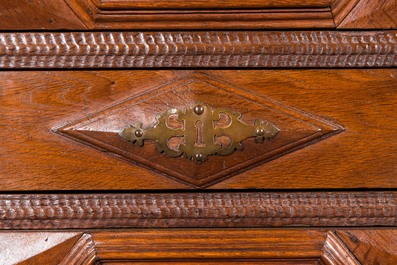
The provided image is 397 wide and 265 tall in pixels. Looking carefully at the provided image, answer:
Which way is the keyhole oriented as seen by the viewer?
toward the camera

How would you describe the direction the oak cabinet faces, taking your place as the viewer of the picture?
facing the viewer
